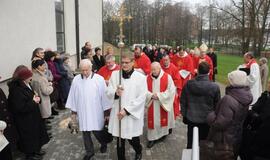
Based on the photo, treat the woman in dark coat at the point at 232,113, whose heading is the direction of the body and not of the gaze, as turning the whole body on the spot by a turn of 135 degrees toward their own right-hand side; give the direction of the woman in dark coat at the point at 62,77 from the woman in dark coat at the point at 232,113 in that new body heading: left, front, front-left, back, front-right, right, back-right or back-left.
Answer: back-left

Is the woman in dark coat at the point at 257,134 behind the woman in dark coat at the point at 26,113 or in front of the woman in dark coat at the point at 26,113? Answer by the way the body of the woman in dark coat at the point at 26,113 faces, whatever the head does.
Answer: in front

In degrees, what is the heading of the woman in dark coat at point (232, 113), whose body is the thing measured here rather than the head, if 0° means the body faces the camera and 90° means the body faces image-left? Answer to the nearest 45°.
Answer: approximately 135°

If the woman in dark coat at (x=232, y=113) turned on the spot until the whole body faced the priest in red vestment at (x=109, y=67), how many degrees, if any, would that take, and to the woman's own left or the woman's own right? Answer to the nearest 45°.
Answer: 0° — they already face them

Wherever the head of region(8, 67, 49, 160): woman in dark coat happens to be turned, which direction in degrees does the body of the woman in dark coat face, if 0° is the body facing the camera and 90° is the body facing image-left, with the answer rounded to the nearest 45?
approximately 270°

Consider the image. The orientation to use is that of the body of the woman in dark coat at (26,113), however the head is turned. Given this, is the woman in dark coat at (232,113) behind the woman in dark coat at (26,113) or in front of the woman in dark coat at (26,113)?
in front

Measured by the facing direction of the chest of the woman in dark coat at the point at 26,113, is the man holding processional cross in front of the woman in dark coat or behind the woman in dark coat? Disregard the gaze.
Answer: in front
